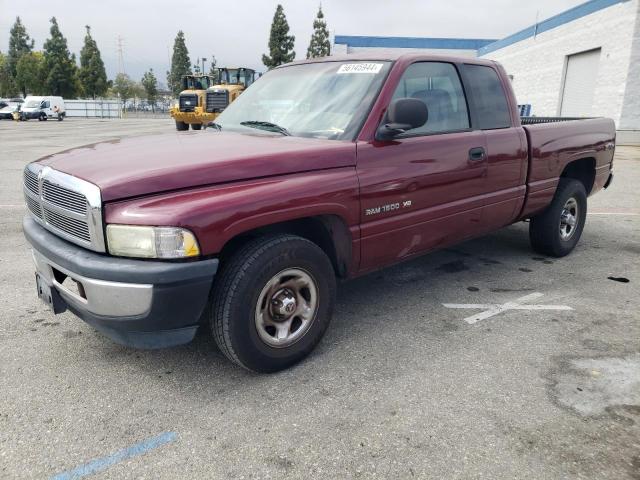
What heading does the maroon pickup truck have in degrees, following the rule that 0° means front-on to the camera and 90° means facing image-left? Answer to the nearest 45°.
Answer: approximately 45°

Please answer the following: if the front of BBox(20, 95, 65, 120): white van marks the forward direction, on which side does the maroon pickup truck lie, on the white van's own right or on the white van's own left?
on the white van's own left

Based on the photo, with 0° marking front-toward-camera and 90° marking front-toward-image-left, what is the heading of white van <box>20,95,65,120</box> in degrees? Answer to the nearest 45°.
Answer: approximately 45°

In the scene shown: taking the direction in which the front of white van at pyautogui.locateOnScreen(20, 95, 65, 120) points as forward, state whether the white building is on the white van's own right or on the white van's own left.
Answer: on the white van's own left

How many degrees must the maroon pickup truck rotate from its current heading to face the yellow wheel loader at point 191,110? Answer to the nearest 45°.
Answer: approximately 135° to its right

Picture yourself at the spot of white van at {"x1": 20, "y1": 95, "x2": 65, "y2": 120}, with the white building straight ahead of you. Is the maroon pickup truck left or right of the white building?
right

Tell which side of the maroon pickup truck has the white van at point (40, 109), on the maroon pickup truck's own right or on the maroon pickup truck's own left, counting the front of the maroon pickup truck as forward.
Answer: on the maroon pickup truck's own right
